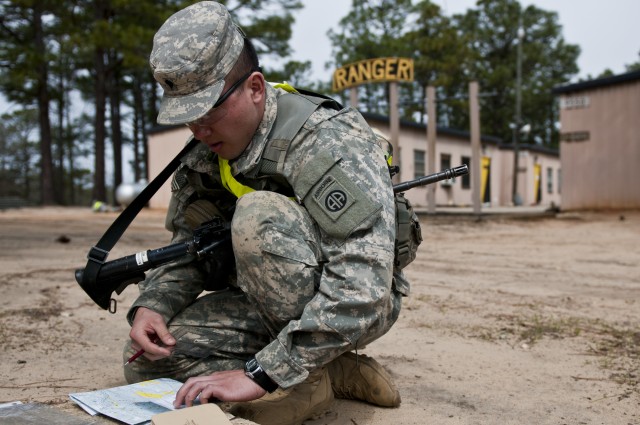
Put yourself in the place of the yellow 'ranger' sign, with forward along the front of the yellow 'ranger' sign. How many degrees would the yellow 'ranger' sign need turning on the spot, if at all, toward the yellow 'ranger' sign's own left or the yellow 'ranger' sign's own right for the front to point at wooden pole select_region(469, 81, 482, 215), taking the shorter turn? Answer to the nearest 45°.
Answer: approximately 90° to the yellow 'ranger' sign's own left

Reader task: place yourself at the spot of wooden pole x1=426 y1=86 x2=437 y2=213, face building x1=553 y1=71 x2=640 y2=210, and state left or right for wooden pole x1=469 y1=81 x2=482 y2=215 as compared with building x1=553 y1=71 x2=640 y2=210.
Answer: right

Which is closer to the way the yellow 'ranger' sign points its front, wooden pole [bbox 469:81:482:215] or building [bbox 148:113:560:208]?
the wooden pole

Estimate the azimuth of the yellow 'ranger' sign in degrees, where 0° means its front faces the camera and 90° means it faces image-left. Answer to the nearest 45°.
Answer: approximately 0°

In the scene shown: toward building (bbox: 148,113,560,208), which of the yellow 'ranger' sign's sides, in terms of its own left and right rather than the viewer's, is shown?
back

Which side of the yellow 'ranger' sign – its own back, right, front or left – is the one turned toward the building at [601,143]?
left
